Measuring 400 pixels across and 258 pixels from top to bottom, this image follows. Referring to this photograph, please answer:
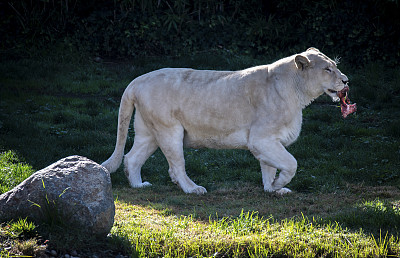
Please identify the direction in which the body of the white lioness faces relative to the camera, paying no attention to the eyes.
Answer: to the viewer's right

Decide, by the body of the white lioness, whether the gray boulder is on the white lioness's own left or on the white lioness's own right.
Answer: on the white lioness's own right
